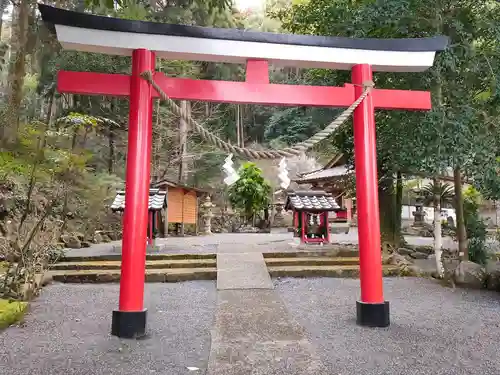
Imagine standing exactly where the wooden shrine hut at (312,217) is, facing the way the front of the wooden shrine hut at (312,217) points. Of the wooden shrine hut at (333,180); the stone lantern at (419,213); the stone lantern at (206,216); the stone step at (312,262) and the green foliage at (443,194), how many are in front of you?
1

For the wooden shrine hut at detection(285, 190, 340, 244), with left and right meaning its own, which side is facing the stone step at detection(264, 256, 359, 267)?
front

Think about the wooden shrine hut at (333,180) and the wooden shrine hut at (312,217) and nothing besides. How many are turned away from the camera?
0

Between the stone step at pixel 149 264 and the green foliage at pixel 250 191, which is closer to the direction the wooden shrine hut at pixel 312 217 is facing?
the stone step

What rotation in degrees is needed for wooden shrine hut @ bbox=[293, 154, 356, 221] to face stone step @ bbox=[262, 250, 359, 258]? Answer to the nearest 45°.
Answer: approximately 45° to its left

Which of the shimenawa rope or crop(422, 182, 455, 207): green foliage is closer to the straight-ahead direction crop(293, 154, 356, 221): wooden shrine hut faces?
the shimenawa rope

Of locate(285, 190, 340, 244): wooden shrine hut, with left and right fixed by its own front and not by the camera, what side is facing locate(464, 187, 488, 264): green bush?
left

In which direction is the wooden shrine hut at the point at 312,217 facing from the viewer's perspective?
toward the camera

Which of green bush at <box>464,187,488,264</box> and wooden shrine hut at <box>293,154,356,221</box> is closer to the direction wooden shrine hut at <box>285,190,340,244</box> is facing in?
the green bush

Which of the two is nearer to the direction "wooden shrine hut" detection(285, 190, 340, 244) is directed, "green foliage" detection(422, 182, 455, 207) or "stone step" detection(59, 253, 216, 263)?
the stone step

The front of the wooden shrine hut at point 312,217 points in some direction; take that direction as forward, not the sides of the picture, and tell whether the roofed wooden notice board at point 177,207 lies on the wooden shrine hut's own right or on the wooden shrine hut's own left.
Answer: on the wooden shrine hut's own right

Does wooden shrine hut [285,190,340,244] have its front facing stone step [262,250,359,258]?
yes

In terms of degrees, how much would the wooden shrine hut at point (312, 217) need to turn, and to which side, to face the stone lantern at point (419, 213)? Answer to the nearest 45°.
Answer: approximately 135° to its left

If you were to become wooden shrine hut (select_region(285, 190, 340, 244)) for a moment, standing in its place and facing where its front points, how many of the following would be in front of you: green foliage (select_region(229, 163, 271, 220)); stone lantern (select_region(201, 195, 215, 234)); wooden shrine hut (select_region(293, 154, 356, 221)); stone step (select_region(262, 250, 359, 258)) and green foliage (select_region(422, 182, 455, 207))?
1

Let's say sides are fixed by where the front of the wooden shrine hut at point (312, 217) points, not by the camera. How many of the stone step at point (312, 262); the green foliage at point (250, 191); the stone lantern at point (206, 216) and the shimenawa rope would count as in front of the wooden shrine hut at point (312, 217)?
2
